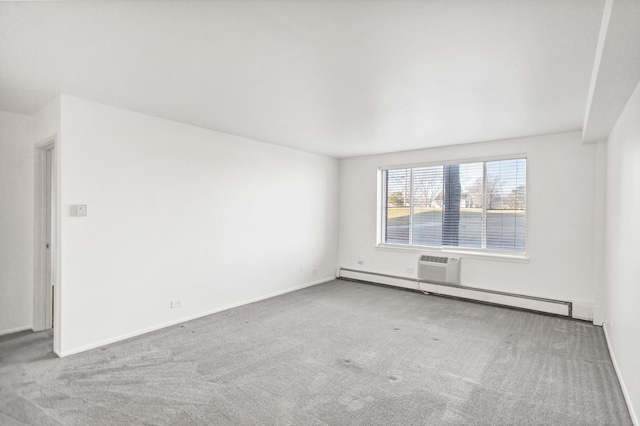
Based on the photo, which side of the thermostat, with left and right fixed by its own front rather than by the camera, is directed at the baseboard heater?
left

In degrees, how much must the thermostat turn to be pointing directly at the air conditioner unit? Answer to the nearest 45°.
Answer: approximately 90° to its left

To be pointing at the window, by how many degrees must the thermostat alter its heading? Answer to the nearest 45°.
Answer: approximately 90° to its left
